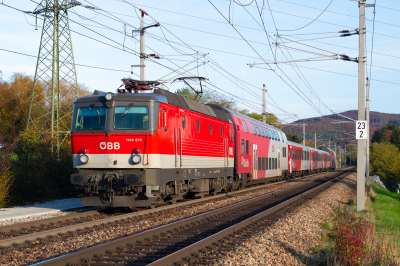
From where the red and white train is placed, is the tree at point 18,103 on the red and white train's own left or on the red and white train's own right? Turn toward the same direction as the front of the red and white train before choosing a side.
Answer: on the red and white train's own right

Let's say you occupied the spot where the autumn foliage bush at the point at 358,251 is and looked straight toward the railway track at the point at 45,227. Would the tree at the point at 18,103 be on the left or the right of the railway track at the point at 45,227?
right

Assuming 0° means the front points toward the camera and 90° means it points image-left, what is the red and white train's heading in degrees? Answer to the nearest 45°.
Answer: approximately 45°
